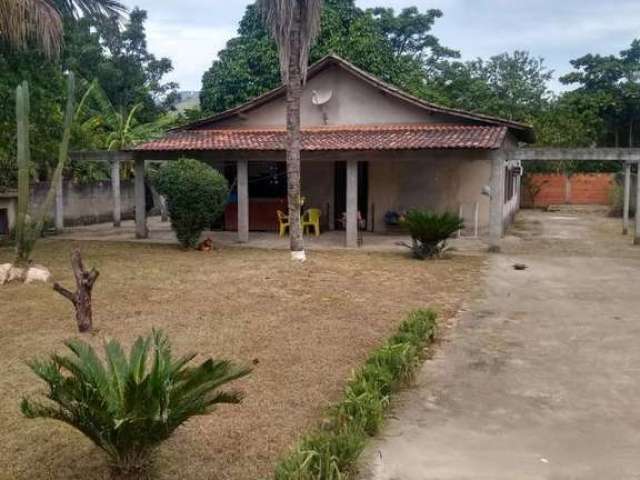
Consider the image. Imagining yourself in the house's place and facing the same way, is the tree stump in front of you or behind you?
in front

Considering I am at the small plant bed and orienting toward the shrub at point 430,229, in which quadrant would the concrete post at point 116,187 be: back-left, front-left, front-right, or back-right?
front-left

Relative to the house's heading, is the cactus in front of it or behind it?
in front

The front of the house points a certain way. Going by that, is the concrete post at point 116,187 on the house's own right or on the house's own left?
on the house's own right

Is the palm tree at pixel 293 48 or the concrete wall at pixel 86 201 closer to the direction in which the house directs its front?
the palm tree

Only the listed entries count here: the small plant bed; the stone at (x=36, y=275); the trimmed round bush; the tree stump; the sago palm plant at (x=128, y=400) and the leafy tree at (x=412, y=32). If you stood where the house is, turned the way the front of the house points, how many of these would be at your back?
1

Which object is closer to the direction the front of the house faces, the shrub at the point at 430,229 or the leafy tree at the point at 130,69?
the shrub

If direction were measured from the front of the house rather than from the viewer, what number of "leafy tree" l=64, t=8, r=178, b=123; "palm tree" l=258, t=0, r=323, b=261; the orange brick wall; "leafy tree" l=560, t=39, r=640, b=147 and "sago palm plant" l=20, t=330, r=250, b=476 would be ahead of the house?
2

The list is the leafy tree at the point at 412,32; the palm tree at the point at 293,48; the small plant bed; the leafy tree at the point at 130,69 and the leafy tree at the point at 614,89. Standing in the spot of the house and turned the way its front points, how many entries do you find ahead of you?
2

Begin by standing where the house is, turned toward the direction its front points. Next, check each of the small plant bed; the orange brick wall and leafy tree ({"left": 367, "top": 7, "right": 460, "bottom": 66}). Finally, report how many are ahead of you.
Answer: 1

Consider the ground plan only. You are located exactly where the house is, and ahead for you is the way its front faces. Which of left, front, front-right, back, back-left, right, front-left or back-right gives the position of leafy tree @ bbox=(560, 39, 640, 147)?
back-left

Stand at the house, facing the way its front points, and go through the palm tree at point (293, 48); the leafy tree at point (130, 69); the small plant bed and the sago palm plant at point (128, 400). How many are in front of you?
3

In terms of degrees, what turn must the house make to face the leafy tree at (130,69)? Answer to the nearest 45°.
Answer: approximately 135° to its right

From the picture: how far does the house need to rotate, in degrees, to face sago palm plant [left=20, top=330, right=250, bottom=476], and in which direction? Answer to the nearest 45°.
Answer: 0° — it already faces it

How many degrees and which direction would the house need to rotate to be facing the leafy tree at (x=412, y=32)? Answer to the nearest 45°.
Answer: approximately 180°

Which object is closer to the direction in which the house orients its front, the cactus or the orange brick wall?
the cactus

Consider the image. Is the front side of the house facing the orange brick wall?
no

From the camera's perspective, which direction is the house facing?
toward the camera

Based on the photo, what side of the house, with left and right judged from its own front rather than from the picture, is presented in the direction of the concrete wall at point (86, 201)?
right
